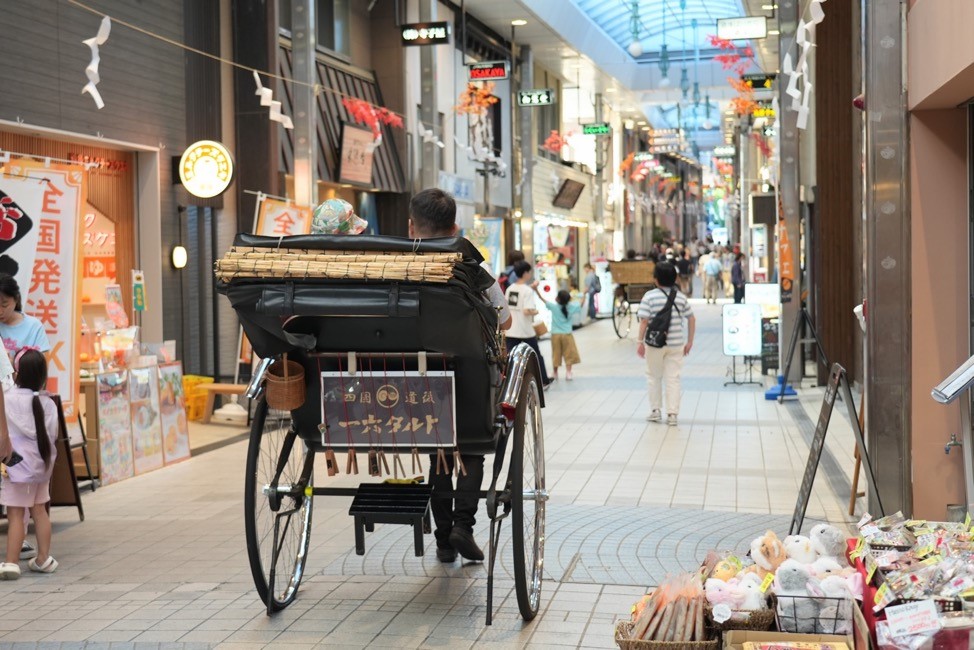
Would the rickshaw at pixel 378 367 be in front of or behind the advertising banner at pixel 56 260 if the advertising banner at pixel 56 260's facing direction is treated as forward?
in front

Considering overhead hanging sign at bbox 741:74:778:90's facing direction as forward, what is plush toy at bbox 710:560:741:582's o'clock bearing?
The plush toy is roughly at 12 o'clock from the overhead hanging sign.

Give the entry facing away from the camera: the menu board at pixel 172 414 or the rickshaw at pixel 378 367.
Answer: the rickshaw

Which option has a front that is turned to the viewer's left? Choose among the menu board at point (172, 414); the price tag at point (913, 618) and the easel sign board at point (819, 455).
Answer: the easel sign board

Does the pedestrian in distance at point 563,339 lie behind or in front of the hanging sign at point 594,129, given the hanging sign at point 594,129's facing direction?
in front

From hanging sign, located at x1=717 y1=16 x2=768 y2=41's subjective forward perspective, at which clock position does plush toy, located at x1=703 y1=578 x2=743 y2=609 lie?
The plush toy is roughly at 12 o'clock from the hanging sign.

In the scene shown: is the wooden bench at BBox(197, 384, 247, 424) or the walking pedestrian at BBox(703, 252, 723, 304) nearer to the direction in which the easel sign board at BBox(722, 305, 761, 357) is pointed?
the wooden bench

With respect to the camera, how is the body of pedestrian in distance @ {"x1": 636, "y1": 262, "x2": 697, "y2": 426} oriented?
away from the camera

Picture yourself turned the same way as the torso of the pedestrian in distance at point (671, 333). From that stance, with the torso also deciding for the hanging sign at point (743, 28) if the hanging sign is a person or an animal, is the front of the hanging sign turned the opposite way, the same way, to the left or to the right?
the opposite way

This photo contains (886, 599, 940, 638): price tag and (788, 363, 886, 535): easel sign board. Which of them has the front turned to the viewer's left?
the easel sign board

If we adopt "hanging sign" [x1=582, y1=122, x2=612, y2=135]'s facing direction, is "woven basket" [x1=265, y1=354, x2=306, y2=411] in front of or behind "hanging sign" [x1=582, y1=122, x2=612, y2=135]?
in front

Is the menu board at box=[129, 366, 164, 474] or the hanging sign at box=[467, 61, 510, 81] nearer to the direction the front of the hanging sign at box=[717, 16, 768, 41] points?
the menu board

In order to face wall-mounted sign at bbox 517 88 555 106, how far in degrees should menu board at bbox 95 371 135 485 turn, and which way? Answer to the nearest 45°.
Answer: approximately 90° to its left
